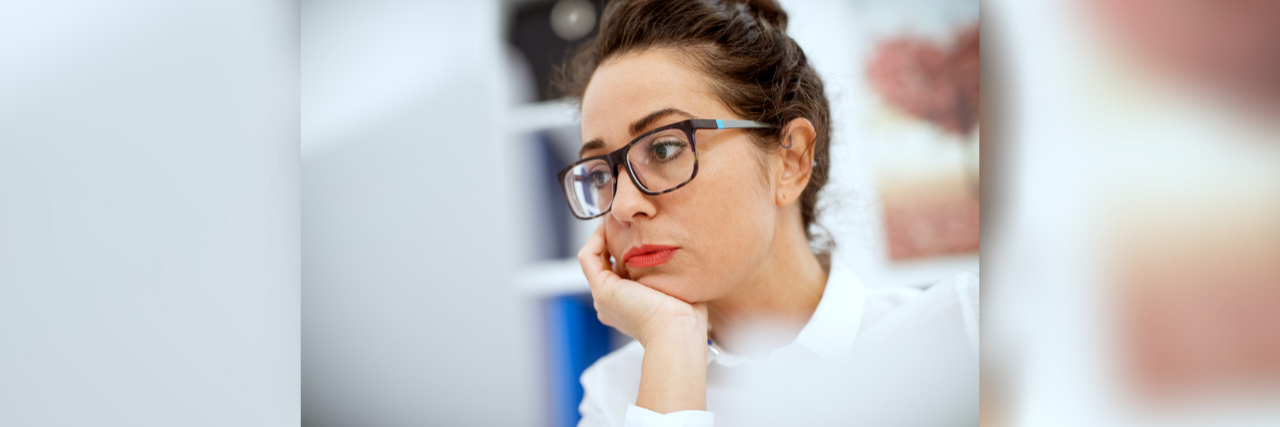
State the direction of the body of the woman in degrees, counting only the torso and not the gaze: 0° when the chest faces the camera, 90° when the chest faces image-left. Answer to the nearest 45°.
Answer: approximately 45°
